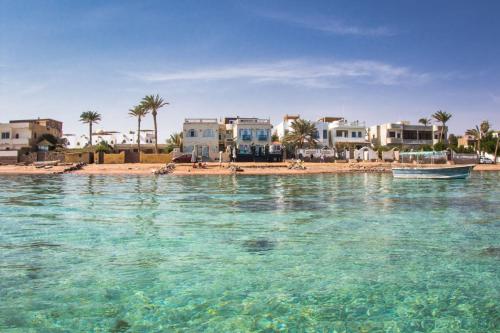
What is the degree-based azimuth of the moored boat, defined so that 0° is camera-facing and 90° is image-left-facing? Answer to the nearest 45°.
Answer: approximately 270°

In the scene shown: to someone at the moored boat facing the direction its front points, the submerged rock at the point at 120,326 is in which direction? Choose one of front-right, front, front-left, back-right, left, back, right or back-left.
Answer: right

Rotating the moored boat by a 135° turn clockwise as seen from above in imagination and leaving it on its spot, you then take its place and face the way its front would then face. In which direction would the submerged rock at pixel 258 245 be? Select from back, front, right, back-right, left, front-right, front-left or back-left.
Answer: front-left

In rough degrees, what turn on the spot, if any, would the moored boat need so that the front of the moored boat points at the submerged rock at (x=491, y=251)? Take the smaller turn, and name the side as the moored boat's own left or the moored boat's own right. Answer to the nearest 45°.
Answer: approximately 90° to the moored boat's own right
